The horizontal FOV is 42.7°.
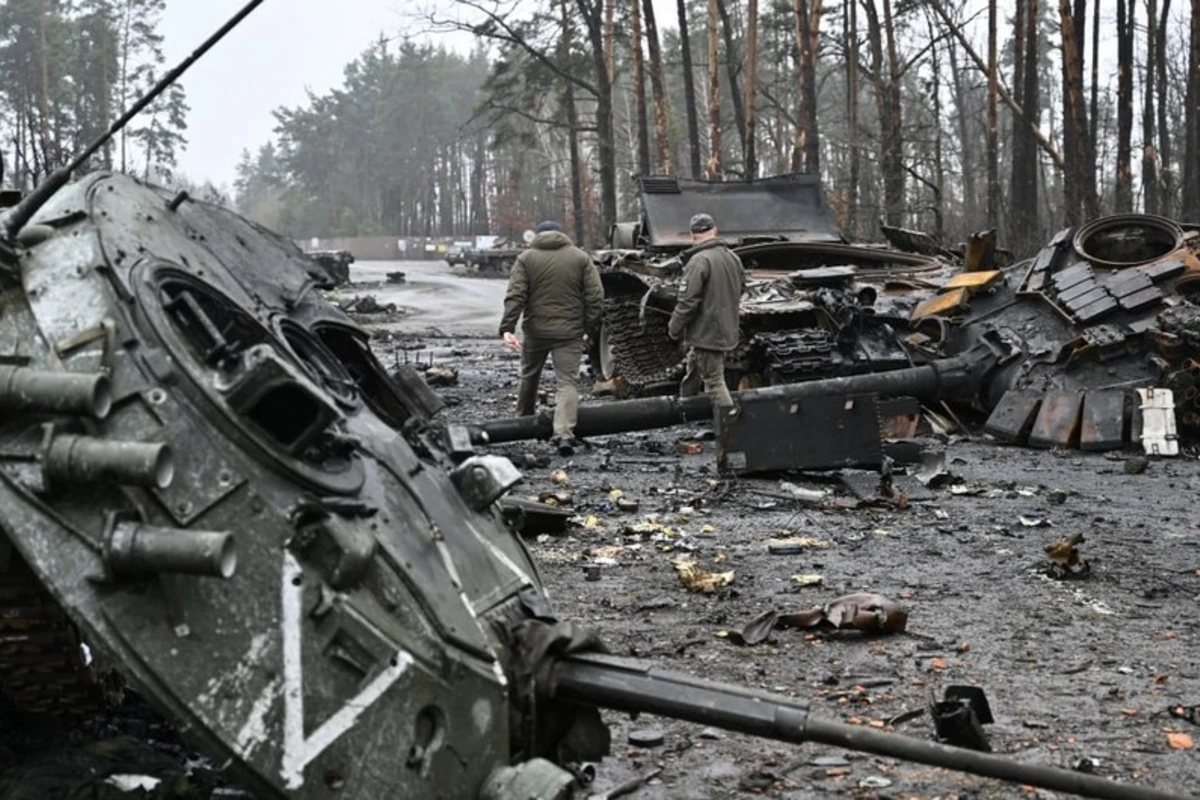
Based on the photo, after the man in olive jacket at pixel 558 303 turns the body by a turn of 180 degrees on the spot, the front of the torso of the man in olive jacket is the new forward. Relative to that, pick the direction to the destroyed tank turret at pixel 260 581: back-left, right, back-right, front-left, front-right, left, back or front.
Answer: front

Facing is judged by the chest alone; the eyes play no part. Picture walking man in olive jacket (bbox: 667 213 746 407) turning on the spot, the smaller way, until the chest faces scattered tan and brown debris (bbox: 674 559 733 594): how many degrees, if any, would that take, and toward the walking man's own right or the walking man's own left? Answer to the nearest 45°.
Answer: approximately 135° to the walking man's own left

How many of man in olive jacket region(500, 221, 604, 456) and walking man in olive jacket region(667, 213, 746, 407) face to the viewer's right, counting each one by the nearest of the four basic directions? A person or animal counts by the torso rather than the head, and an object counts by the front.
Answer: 0

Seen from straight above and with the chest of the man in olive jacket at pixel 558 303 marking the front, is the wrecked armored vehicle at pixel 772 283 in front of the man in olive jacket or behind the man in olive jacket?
in front

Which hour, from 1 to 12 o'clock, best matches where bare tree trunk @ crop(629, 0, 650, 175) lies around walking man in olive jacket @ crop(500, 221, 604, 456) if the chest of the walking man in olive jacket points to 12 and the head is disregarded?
The bare tree trunk is roughly at 12 o'clock from the walking man in olive jacket.

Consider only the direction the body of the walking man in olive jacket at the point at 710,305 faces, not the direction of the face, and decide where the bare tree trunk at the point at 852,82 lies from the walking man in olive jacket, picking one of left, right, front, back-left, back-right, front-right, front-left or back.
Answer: front-right

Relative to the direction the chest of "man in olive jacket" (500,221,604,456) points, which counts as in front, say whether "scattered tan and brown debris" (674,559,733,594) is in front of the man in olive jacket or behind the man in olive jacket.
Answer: behind

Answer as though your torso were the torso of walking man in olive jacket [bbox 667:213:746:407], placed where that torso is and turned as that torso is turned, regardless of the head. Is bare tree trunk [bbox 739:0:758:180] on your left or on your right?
on your right

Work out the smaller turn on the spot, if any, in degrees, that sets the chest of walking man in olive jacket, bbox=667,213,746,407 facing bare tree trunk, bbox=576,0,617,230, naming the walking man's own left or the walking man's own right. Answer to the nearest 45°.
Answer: approximately 45° to the walking man's own right

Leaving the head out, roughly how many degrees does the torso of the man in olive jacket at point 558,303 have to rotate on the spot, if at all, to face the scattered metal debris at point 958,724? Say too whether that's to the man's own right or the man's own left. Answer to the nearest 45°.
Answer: approximately 180°

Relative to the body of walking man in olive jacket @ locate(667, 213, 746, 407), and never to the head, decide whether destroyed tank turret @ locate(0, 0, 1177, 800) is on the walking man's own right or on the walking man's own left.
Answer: on the walking man's own left

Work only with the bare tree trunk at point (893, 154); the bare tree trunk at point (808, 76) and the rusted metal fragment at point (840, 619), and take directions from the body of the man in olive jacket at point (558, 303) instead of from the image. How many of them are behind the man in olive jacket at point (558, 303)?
1

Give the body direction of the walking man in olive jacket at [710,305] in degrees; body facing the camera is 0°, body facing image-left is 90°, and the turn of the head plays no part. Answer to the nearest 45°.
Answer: approximately 135°

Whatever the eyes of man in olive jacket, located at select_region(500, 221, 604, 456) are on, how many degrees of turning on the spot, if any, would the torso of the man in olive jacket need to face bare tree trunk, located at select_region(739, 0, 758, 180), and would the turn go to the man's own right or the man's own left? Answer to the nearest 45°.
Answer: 0° — they already face it

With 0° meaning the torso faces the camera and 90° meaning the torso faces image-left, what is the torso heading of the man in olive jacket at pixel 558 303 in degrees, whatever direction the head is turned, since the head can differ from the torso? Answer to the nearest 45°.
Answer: approximately 180°

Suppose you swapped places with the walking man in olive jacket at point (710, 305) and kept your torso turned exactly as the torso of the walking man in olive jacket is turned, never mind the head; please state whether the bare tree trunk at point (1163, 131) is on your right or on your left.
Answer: on your right
